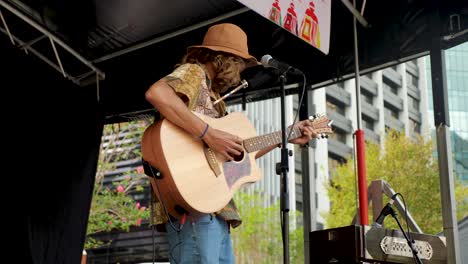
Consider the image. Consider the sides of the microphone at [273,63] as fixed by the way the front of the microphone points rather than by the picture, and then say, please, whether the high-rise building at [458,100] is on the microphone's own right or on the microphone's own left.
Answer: on the microphone's own right

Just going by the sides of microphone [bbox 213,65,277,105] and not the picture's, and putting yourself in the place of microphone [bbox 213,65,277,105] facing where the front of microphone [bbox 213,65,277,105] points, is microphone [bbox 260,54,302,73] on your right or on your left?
on your right

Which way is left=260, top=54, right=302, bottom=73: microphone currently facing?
to the viewer's left

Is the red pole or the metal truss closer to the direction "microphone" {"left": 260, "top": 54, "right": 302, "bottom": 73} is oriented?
the metal truss
